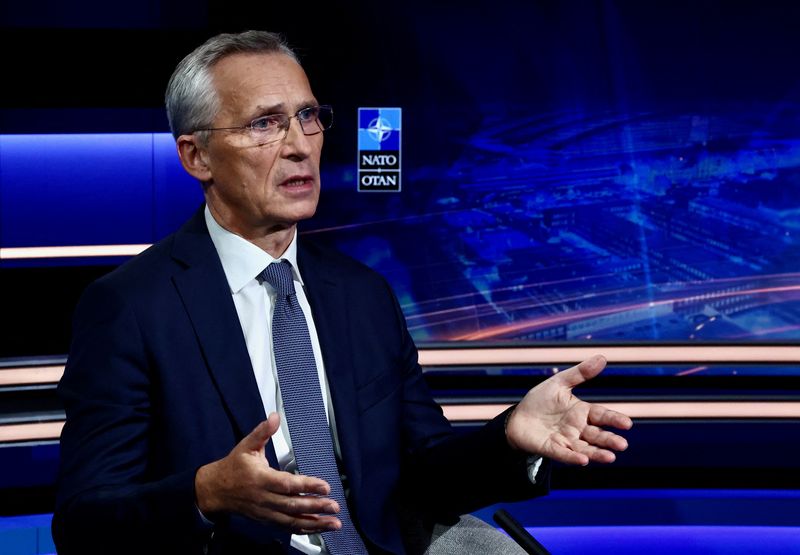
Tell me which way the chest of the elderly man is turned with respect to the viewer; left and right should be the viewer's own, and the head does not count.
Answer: facing the viewer and to the right of the viewer
